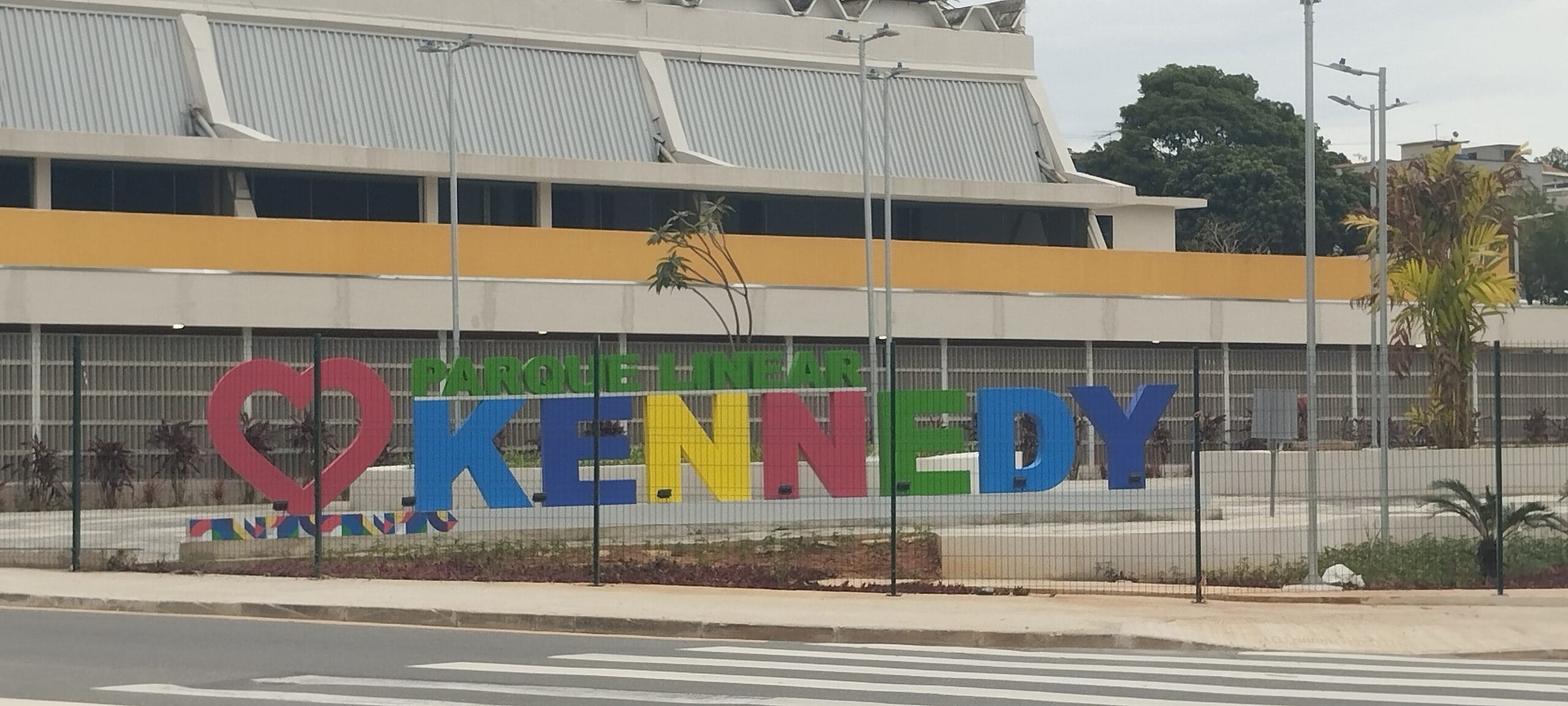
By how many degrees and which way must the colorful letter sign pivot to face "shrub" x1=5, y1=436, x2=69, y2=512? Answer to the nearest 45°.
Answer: approximately 135° to its right

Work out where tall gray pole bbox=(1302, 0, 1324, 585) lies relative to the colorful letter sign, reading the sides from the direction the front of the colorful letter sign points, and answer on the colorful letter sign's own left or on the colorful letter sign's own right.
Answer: on the colorful letter sign's own left

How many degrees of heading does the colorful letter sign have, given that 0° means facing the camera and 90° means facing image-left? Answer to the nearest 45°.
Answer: approximately 0°

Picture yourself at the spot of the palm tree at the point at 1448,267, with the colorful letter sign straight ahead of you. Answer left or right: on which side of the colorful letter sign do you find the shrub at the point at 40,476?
right

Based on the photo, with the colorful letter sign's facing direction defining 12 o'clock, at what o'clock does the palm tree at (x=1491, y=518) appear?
The palm tree is roughly at 10 o'clock from the colorful letter sign.

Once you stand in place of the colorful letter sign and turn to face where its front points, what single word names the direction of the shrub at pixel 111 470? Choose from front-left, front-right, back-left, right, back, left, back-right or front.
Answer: back-right

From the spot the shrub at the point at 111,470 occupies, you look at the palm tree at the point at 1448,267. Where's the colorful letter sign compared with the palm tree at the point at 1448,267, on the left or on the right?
right

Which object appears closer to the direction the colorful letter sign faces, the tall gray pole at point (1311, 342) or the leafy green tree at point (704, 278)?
the tall gray pole

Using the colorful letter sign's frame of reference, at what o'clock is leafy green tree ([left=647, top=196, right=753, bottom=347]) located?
The leafy green tree is roughly at 6 o'clock from the colorful letter sign.

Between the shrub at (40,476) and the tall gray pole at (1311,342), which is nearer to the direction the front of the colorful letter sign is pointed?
the tall gray pole

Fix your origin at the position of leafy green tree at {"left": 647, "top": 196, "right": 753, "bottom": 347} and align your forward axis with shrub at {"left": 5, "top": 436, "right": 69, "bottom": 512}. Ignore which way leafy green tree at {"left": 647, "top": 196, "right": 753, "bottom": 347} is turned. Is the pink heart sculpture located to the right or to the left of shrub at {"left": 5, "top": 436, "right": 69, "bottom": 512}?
left
